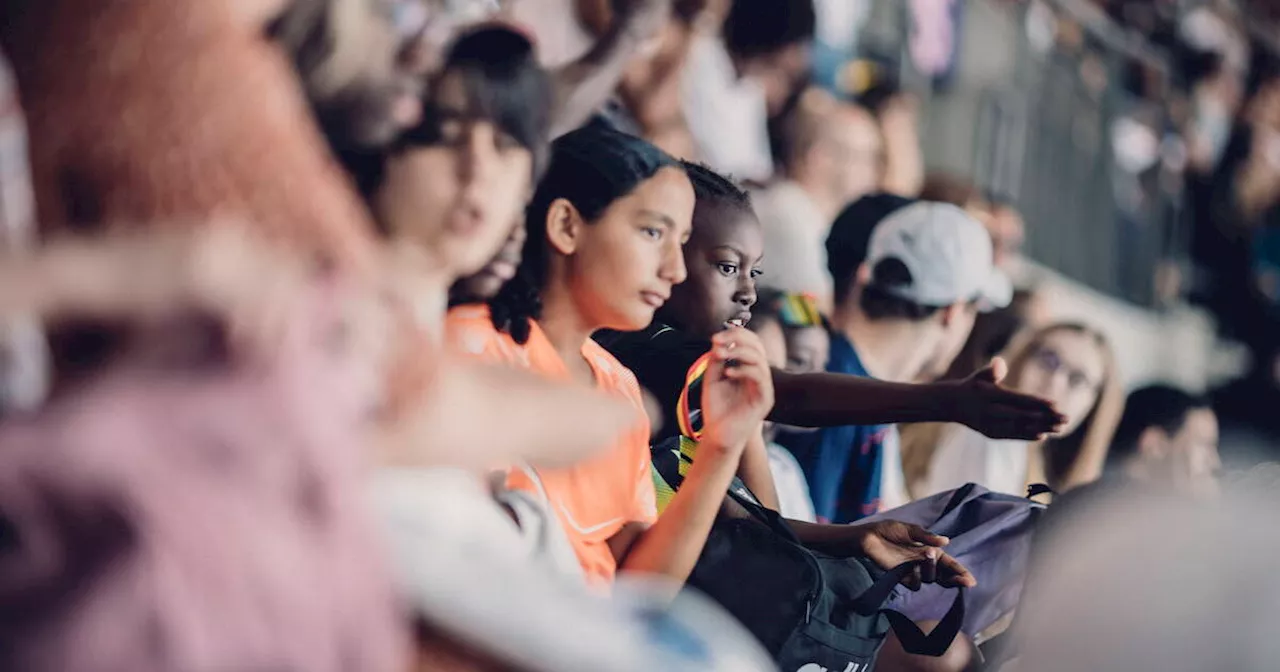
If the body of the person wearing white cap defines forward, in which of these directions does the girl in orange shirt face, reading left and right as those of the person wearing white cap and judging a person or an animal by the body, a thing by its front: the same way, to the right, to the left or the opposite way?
to the right

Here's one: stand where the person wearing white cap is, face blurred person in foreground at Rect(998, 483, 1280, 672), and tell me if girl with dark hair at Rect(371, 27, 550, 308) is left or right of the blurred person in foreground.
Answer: right

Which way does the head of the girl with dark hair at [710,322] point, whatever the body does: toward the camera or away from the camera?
toward the camera

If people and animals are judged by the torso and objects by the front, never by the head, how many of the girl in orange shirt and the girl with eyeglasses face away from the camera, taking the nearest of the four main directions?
0

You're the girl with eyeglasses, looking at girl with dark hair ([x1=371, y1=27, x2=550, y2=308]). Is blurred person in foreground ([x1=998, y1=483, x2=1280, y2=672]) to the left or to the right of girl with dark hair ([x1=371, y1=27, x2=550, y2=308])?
left

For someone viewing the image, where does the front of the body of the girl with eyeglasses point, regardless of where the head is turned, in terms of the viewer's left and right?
facing the viewer and to the left of the viewer

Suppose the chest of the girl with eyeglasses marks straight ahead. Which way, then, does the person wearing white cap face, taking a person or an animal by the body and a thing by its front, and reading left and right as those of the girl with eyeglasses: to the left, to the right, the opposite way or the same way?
the opposite way

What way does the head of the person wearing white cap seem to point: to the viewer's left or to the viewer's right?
to the viewer's right

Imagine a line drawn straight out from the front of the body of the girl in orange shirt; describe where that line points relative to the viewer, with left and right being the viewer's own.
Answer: facing the viewer and to the right of the viewer

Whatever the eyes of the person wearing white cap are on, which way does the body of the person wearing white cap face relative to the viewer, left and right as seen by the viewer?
facing away from the viewer and to the right of the viewer

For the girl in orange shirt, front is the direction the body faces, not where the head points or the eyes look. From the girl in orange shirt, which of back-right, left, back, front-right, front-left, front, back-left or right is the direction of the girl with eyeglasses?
left
